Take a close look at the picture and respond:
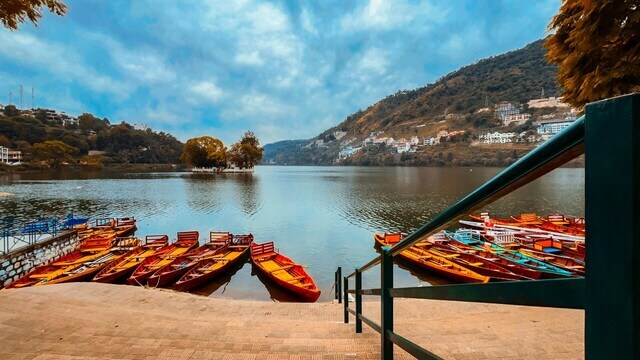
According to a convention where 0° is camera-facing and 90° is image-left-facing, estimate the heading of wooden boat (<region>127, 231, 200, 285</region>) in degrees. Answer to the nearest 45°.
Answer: approximately 45°

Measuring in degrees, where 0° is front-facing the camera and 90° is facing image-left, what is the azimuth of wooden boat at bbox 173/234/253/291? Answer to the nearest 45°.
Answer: approximately 45°

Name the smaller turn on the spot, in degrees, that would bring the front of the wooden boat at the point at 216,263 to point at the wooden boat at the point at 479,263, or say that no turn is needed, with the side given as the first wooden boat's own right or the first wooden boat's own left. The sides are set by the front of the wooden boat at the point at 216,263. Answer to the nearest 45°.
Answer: approximately 90° to the first wooden boat's own left

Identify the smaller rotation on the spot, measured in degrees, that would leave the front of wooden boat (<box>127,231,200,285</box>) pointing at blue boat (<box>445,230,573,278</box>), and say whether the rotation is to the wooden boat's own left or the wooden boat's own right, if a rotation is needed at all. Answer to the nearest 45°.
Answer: approximately 90° to the wooden boat's own left

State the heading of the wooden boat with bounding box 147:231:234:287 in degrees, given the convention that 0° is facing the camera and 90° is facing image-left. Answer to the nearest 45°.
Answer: approximately 45°

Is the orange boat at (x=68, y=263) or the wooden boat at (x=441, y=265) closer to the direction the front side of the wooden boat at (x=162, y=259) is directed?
the orange boat

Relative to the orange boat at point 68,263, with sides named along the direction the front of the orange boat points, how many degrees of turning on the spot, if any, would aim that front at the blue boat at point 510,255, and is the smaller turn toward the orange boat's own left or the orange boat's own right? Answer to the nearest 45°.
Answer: approximately 90° to the orange boat's own left

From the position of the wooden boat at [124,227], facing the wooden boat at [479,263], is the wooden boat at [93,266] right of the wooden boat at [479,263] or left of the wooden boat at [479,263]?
right
